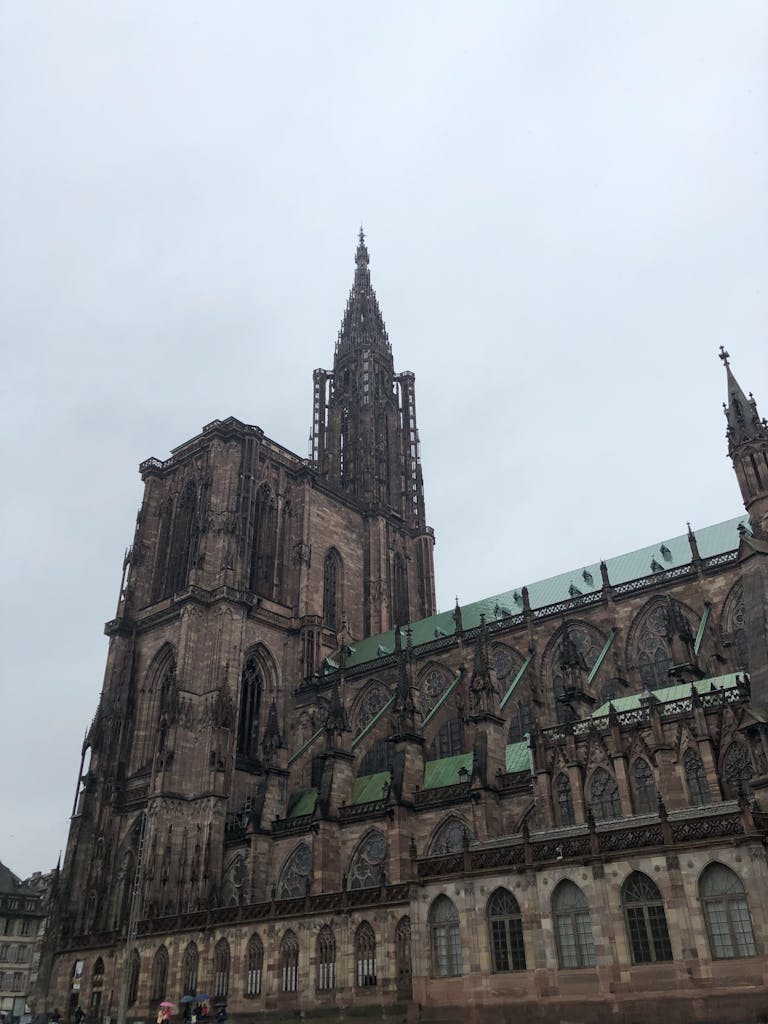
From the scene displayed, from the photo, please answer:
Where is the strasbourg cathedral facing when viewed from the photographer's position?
facing away from the viewer and to the left of the viewer
